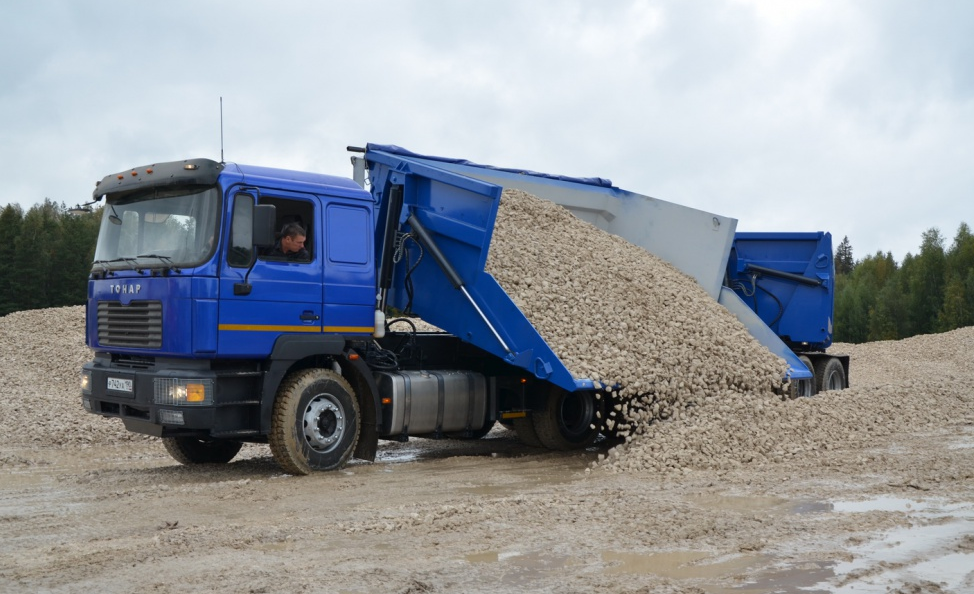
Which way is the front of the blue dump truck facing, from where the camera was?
facing the viewer and to the left of the viewer

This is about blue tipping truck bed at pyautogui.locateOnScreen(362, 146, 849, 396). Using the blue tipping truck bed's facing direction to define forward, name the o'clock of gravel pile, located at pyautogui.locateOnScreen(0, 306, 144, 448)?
The gravel pile is roughly at 2 o'clock from the blue tipping truck bed.

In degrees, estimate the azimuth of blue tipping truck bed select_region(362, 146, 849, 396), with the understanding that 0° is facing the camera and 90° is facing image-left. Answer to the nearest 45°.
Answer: approximately 45°

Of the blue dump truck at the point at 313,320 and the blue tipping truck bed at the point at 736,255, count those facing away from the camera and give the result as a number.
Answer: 0

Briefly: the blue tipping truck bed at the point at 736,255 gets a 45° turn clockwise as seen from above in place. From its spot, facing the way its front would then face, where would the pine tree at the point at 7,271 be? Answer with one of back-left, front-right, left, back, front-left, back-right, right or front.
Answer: front-right

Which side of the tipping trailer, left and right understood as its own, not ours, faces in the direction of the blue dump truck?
front

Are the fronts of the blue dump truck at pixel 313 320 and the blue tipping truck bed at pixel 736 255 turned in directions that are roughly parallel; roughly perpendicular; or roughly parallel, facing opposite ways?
roughly parallel
